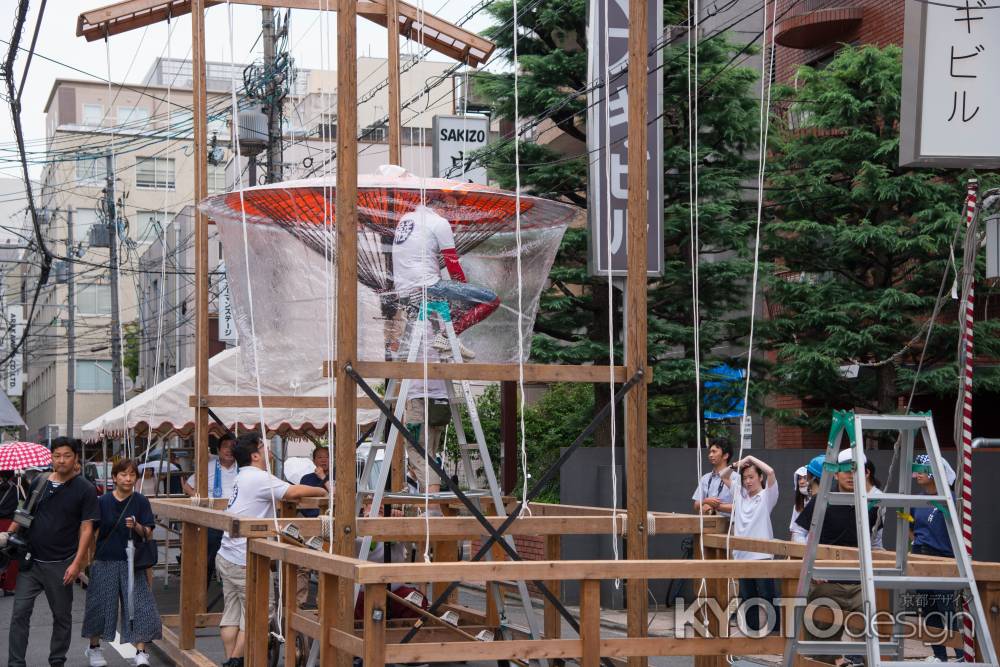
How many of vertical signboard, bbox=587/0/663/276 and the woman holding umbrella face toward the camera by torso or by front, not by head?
2

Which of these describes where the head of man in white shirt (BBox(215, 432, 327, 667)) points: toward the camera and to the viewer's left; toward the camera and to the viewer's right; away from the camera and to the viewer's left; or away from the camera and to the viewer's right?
away from the camera and to the viewer's right

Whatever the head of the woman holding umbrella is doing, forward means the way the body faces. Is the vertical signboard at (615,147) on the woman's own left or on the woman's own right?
on the woman's own left

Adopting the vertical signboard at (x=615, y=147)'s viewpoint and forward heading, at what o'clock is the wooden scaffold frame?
The wooden scaffold frame is roughly at 12 o'clock from the vertical signboard.

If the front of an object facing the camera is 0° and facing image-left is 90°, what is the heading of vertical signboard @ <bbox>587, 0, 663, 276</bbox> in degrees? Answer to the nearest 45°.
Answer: approximately 0°

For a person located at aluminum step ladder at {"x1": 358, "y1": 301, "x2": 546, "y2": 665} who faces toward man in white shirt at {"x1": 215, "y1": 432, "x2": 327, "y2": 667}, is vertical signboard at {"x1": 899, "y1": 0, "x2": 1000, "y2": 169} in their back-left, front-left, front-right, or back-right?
back-right

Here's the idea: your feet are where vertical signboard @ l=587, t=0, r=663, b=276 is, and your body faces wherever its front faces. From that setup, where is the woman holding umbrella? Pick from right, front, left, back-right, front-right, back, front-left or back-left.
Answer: front-right

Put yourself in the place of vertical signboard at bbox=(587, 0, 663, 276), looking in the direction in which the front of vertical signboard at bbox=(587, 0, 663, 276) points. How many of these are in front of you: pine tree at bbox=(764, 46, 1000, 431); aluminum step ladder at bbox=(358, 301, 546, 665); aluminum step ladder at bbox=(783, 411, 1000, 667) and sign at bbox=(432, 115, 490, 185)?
2

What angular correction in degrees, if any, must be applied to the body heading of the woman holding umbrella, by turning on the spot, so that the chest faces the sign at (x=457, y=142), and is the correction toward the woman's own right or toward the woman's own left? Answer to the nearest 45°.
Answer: approximately 135° to the woman's own left
